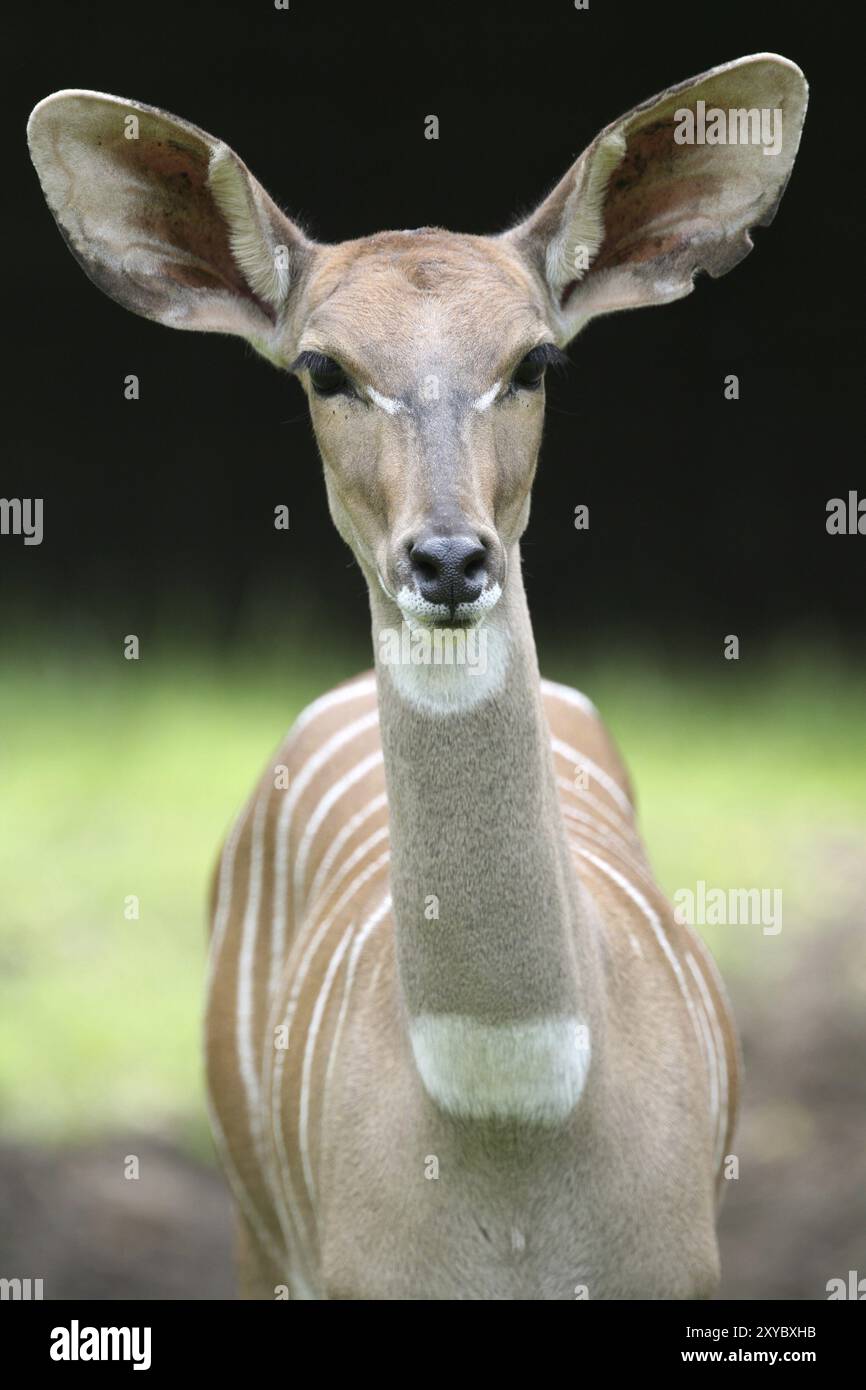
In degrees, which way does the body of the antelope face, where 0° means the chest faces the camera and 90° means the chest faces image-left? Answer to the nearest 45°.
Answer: approximately 0°
